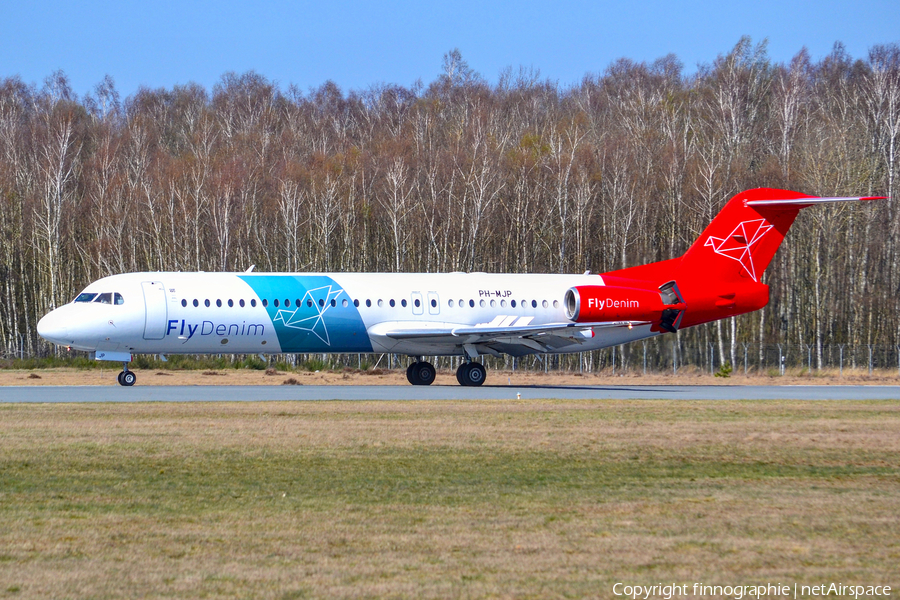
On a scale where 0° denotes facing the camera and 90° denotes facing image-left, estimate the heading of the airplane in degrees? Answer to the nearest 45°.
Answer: approximately 90°
